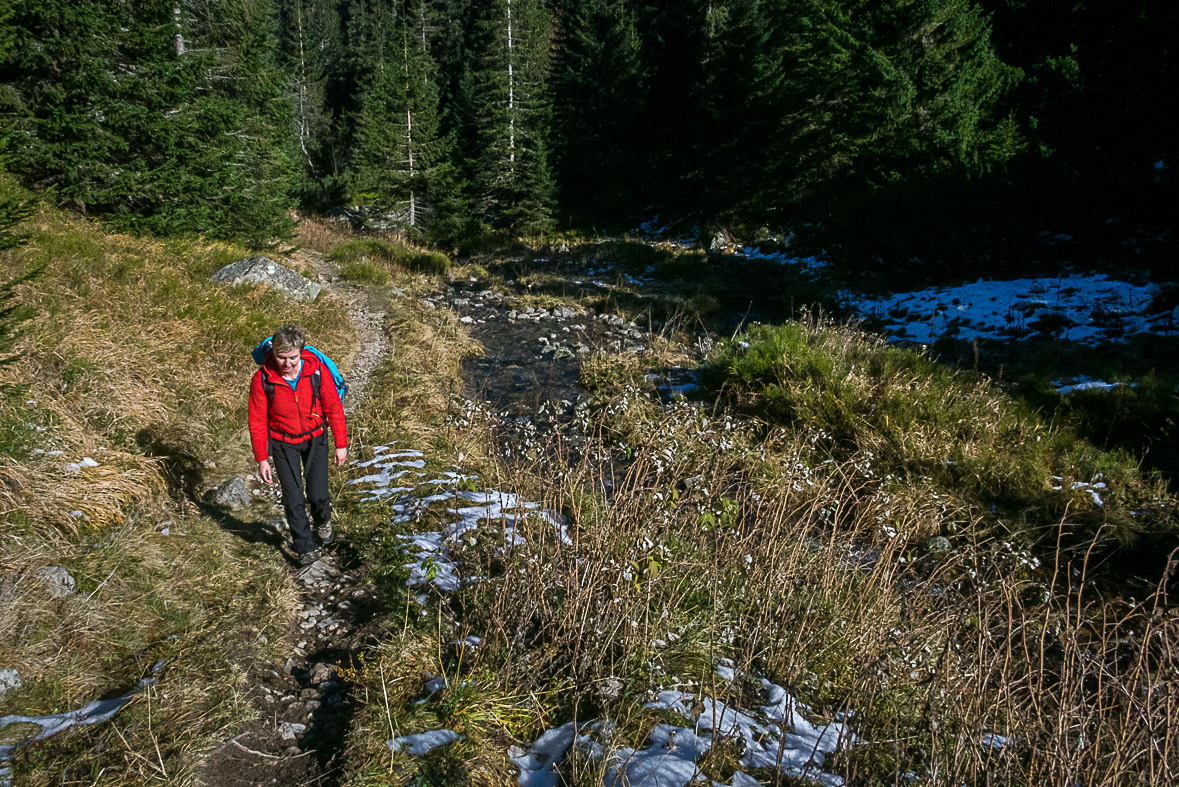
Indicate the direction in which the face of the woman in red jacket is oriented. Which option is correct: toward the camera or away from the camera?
toward the camera

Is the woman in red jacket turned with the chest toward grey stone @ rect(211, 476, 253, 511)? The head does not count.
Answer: no

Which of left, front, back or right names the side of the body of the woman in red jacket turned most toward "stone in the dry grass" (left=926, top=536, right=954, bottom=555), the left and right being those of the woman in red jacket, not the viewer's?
left

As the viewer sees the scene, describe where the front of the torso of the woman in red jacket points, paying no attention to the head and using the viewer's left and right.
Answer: facing the viewer

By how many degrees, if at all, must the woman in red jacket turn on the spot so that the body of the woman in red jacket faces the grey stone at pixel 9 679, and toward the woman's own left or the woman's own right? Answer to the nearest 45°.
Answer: approximately 45° to the woman's own right

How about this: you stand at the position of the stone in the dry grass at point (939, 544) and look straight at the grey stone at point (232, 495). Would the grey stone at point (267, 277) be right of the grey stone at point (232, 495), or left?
right

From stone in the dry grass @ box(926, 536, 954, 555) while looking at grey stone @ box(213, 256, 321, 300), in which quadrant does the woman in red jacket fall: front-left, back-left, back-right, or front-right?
front-left

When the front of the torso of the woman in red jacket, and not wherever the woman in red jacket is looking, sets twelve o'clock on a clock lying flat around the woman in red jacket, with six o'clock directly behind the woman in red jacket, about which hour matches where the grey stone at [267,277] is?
The grey stone is roughly at 6 o'clock from the woman in red jacket.
